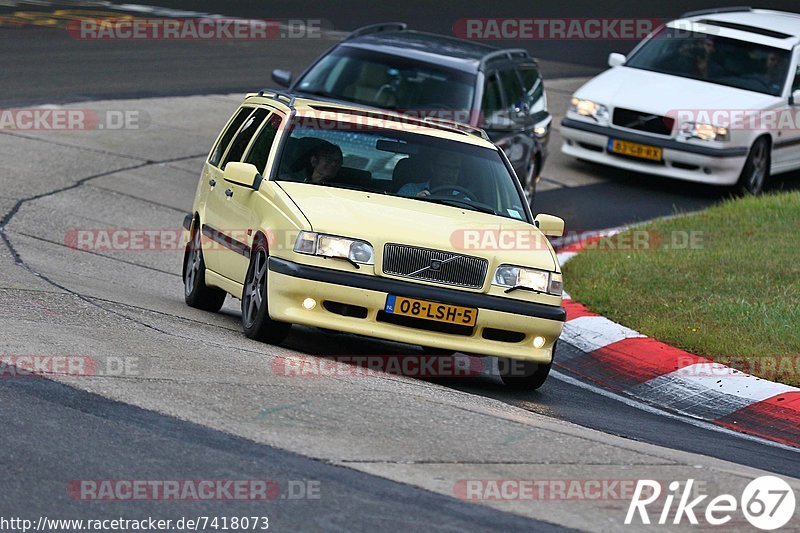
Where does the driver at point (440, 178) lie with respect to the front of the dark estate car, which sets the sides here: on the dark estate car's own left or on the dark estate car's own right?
on the dark estate car's own left

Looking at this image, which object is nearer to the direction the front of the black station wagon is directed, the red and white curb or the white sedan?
the red and white curb

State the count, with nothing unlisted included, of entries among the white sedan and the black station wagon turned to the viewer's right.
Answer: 0

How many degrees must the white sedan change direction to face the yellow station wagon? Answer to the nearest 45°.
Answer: approximately 45° to its left

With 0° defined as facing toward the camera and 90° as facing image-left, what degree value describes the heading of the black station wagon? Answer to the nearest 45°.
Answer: approximately 45°

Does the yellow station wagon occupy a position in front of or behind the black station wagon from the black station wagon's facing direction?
in front

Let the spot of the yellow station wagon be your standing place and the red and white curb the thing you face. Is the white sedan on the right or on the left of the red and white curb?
left

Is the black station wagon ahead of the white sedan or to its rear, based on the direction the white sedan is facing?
ahead
